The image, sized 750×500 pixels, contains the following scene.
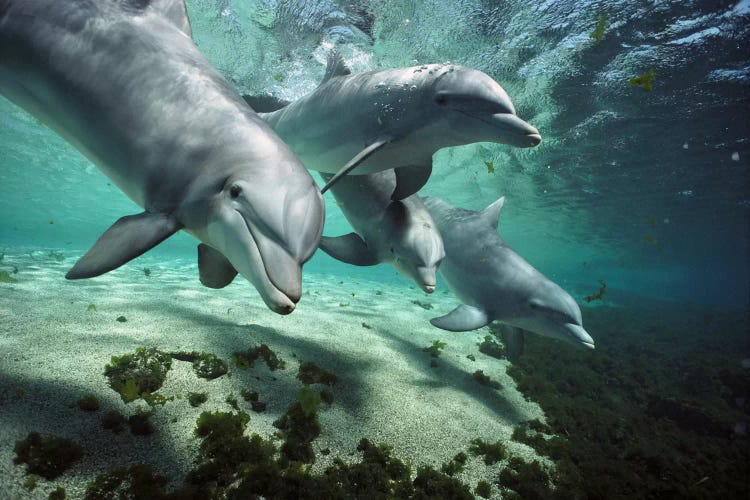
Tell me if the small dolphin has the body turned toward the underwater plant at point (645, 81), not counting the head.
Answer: no

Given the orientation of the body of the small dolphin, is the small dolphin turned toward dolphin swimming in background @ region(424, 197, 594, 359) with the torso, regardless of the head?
no

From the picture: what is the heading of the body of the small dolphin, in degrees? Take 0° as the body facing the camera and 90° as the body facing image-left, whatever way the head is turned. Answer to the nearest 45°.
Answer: approximately 315°

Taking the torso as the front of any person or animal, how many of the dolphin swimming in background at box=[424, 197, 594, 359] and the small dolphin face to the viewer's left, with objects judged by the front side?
0

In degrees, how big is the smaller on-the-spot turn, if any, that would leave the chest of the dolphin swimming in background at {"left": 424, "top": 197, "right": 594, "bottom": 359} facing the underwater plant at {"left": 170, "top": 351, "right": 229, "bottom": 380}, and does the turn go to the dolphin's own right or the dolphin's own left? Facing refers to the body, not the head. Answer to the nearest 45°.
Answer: approximately 90° to the dolphin's own right

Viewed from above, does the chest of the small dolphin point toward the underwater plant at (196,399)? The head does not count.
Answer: no

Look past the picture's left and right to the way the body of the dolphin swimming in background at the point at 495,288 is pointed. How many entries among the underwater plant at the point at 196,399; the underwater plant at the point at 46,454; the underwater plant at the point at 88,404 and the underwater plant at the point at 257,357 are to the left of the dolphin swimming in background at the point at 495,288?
0

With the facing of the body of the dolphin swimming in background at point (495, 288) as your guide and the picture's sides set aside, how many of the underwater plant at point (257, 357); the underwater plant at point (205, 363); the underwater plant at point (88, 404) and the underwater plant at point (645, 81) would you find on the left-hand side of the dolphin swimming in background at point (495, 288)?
1

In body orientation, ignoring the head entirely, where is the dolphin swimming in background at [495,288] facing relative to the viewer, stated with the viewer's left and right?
facing the viewer and to the right of the viewer

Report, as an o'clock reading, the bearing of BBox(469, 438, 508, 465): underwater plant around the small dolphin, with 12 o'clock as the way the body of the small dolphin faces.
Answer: The underwater plant is roughly at 1 o'clock from the small dolphin.

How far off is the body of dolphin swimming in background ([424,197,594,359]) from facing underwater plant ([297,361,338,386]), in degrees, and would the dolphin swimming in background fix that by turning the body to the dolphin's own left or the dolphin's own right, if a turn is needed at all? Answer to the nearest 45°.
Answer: approximately 90° to the dolphin's own right

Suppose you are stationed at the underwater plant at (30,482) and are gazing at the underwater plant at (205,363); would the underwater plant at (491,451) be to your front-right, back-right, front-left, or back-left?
front-right

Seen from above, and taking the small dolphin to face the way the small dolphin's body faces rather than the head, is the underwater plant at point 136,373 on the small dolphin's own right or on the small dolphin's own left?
on the small dolphin's own right

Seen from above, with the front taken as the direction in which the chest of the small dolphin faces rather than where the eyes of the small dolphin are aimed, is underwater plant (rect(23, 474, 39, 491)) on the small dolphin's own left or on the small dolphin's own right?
on the small dolphin's own right

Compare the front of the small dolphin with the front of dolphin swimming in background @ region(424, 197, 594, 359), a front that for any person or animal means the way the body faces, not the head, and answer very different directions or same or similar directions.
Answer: same or similar directions
